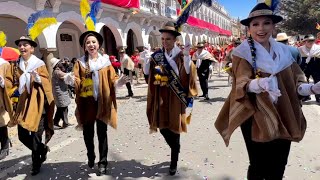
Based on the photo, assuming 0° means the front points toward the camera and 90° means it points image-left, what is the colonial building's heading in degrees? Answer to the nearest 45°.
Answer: approximately 315°
